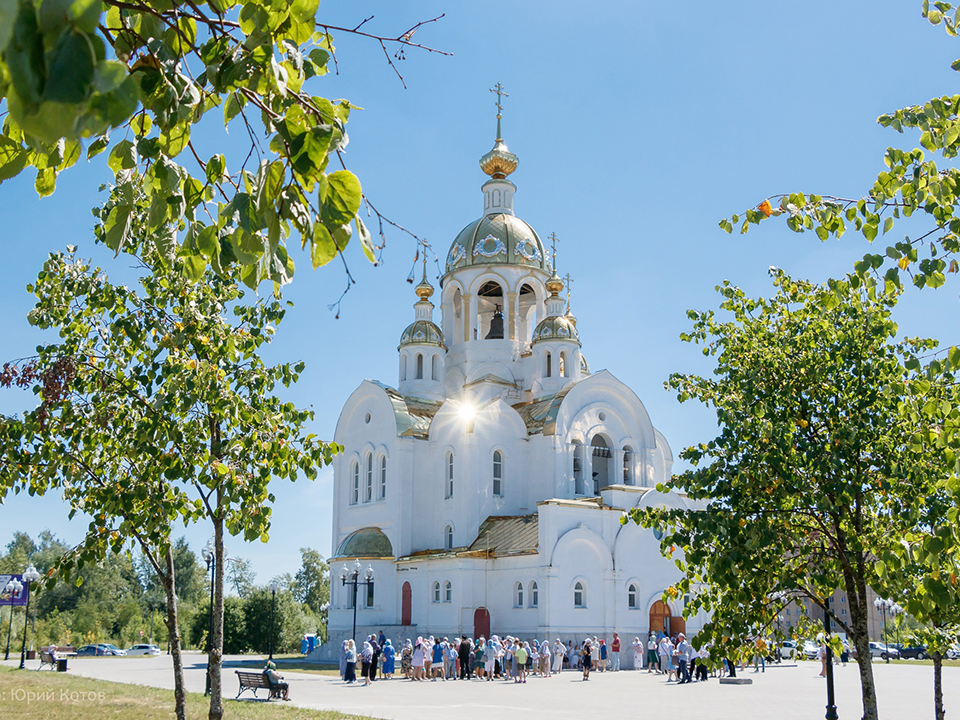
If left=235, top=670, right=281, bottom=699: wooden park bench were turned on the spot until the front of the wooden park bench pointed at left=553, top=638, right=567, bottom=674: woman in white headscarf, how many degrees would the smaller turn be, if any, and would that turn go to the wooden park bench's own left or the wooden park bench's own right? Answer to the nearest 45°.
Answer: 0° — it already faces them

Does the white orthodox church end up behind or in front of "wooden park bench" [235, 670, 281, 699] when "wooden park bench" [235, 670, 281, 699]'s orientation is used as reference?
in front

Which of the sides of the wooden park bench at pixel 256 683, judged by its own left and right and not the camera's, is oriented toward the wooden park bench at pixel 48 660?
left

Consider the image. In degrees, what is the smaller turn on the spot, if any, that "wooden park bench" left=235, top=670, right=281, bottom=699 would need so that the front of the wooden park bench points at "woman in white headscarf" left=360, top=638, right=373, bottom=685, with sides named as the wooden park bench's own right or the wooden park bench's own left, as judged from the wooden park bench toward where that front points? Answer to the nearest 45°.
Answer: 0° — it already faces them

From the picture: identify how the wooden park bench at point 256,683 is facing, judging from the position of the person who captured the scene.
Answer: facing away from the viewer and to the right of the viewer

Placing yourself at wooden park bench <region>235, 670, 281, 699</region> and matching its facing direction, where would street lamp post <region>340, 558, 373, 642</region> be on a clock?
The street lamp post is roughly at 11 o'clock from the wooden park bench.
